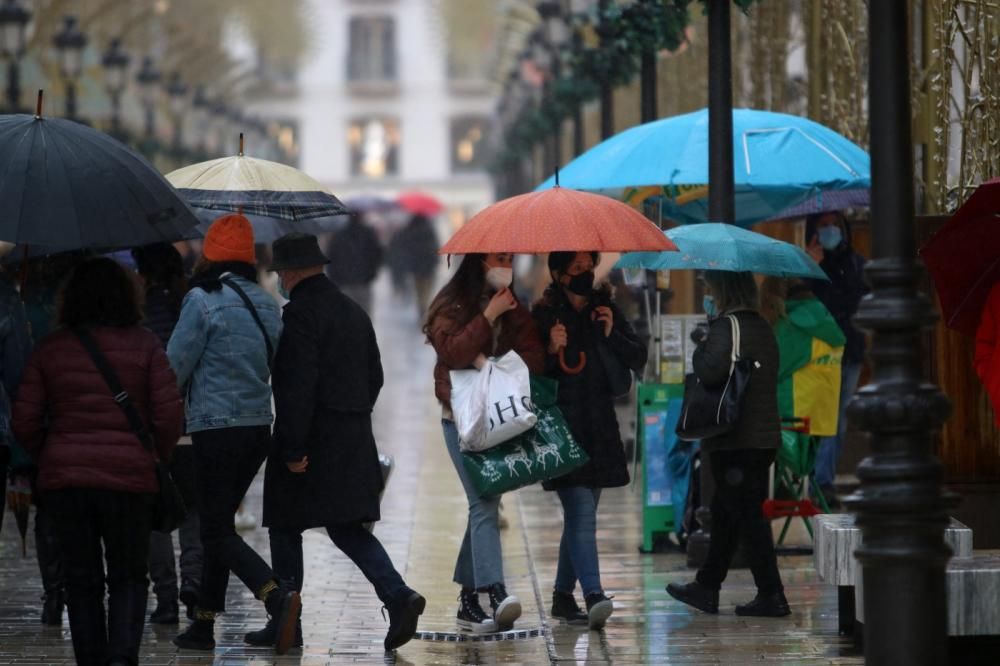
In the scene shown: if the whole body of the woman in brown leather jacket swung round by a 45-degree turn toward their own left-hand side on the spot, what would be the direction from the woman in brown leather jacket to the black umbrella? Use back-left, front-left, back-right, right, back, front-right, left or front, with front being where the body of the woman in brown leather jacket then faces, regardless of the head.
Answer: back-right

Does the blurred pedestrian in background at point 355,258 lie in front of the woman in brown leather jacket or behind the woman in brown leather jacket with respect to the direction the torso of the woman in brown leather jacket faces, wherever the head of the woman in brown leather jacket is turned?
behind

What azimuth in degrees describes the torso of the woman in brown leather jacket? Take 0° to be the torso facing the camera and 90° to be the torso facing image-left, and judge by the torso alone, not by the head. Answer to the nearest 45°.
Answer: approximately 315°

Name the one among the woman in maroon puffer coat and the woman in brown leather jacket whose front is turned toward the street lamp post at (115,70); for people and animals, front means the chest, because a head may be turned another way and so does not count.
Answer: the woman in maroon puffer coat

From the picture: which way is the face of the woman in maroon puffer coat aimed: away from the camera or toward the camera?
away from the camera

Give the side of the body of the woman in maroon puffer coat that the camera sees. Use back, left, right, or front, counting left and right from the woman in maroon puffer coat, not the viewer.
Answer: back

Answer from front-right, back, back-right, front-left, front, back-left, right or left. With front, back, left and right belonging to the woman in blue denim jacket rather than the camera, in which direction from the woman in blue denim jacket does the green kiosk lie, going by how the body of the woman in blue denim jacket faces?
right

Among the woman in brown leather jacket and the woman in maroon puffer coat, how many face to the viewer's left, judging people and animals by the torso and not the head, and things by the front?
0

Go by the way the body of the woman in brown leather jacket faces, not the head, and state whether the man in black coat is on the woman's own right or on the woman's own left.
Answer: on the woman's own right

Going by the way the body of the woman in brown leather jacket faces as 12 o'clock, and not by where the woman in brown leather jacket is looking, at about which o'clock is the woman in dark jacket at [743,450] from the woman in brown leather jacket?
The woman in dark jacket is roughly at 10 o'clock from the woman in brown leather jacket.
